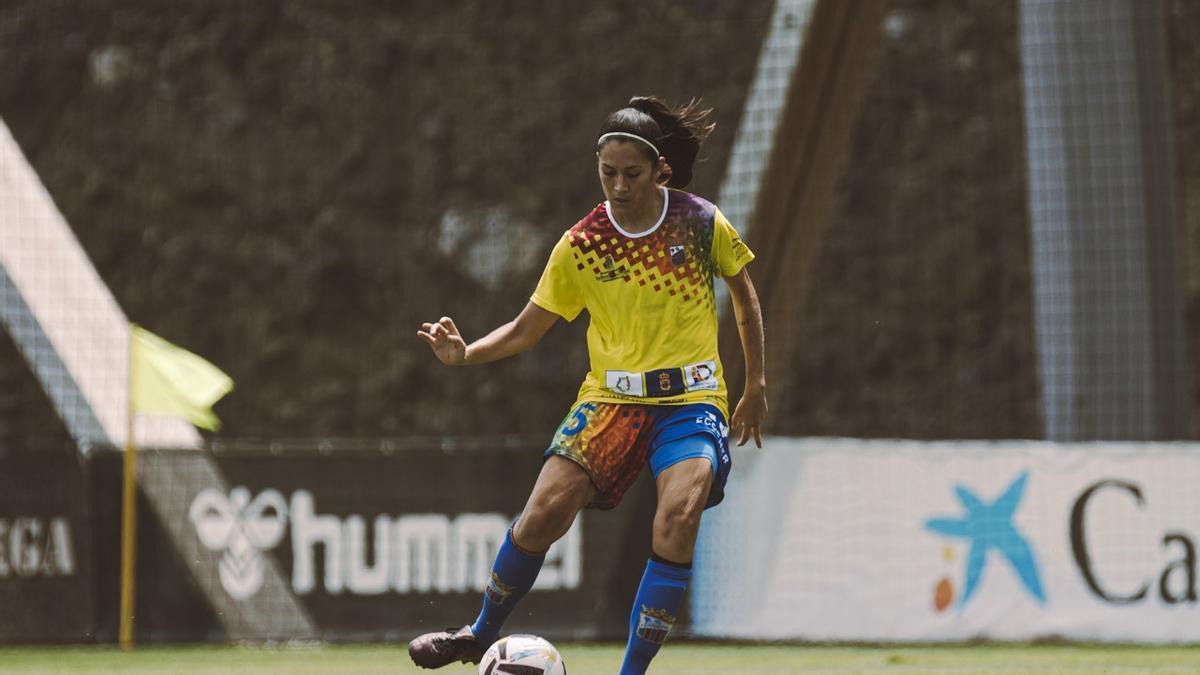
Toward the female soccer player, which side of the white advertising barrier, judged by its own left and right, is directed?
front

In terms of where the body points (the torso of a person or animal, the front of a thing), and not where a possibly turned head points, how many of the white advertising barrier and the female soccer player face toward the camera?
2

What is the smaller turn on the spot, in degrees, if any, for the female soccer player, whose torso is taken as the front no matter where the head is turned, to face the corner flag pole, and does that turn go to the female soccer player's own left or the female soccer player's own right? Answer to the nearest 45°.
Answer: approximately 135° to the female soccer player's own right

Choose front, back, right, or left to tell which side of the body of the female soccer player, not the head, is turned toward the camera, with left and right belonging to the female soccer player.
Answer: front

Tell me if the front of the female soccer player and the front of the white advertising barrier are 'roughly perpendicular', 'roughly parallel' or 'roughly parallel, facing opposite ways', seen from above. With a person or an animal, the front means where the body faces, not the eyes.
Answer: roughly parallel

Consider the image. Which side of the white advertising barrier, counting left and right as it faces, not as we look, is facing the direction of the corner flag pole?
right

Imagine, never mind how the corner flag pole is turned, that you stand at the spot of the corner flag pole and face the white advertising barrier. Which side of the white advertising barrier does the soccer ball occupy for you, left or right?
right

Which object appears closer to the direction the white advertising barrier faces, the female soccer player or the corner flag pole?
the female soccer player

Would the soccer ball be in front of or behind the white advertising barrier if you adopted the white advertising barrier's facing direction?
in front

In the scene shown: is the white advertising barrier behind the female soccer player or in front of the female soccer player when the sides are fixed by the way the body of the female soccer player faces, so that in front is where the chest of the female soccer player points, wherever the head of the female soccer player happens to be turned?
behind

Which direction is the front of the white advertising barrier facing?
toward the camera

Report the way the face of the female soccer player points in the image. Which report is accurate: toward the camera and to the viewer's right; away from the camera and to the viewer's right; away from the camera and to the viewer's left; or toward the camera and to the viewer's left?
toward the camera and to the viewer's left
